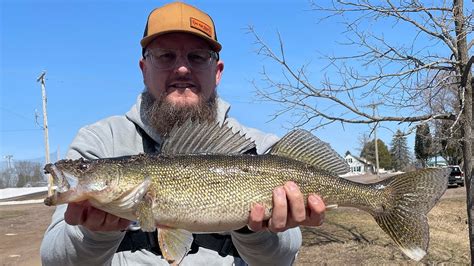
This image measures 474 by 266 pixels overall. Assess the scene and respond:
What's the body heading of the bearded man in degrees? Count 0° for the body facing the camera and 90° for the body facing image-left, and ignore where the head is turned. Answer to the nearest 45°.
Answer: approximately 0°

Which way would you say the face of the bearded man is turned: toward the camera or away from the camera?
toward the camera
